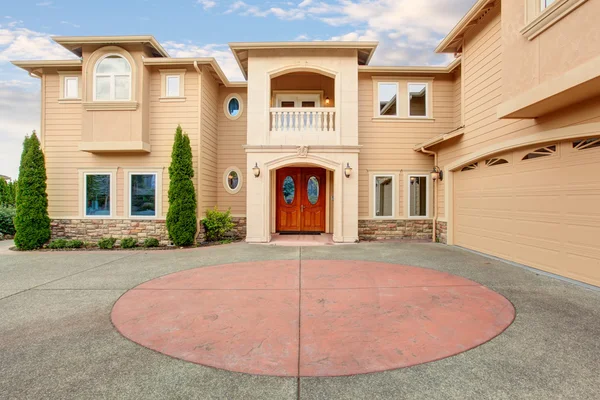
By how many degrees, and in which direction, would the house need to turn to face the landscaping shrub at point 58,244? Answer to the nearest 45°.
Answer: approximately 90° to its right

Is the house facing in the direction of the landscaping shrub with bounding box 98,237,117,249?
no

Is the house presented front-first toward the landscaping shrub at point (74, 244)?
no

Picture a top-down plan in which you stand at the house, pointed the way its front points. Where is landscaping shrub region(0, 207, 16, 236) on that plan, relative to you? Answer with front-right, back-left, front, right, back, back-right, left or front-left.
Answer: right

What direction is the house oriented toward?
toward the camera

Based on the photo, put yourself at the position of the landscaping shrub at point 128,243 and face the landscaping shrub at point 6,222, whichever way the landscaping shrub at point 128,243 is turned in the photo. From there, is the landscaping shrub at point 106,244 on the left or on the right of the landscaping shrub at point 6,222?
left

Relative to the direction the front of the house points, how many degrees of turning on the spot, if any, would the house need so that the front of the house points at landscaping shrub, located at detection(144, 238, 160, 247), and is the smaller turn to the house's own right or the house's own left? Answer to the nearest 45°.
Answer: approximately 90° to the house's own right

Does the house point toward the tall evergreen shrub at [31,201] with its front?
no

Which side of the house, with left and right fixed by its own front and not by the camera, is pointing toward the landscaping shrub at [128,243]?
right
